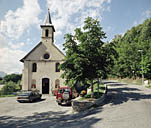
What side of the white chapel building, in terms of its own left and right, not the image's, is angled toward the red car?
front

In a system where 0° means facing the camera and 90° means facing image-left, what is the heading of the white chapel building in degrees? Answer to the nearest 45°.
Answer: approximately 0°
